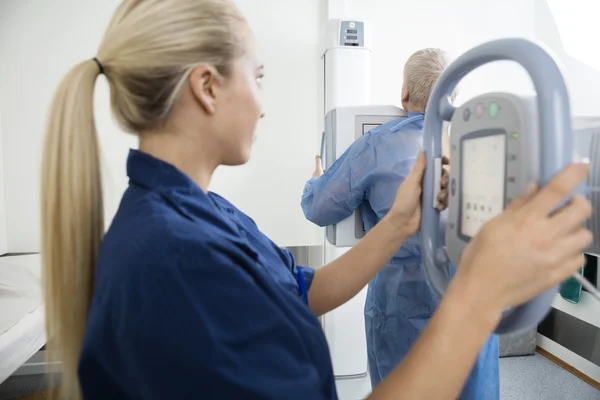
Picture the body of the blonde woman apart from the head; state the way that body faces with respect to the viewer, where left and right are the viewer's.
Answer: facing away from the viewer and to the right of the viewer
